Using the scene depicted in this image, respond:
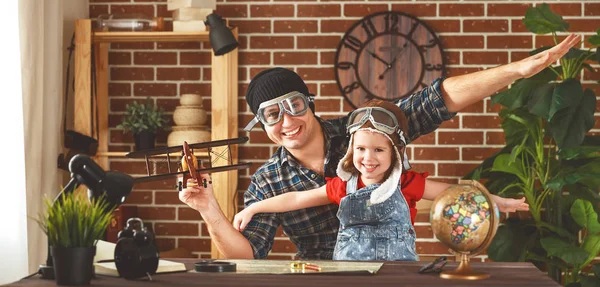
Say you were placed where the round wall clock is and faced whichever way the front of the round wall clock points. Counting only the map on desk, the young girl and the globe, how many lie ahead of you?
3

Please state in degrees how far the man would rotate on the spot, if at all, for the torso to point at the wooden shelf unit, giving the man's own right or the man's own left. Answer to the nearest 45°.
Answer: approximately 135° to the man's own right

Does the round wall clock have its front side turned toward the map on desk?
yes

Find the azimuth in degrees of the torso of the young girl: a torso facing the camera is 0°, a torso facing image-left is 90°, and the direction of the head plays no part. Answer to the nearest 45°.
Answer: approximately 0°

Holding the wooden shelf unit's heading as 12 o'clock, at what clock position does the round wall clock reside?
The round wall clock is roughly at 9 o'clock from the wooden shelf unit.
